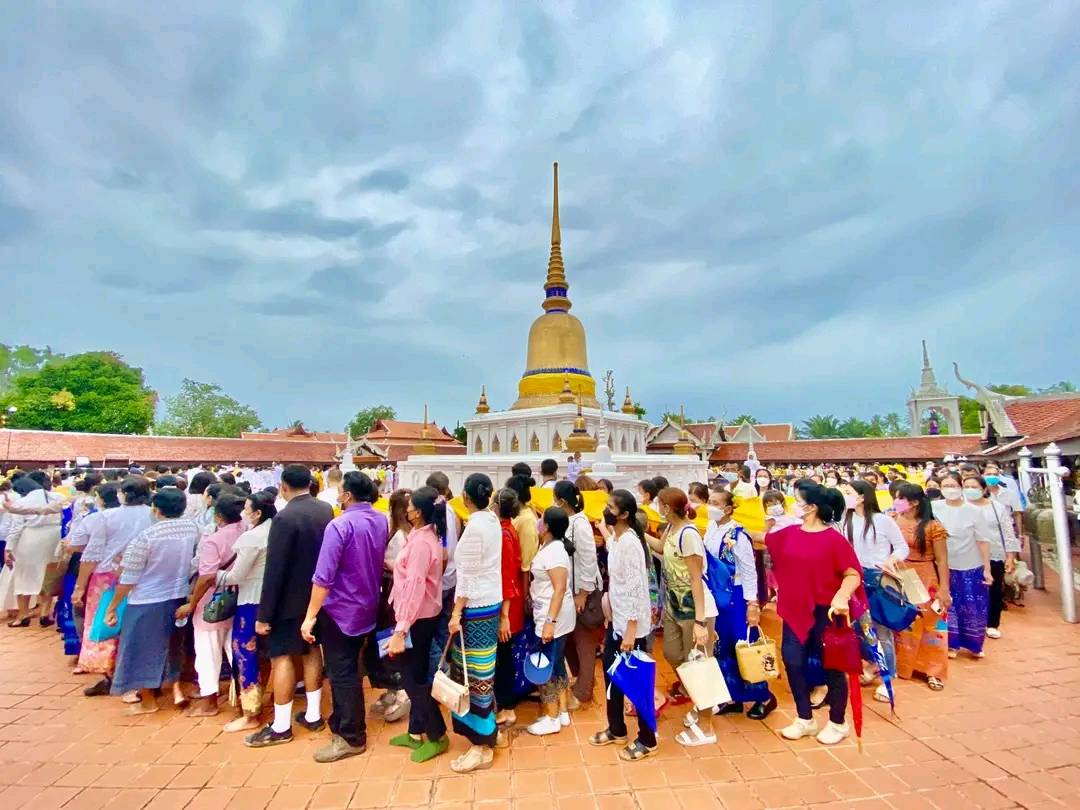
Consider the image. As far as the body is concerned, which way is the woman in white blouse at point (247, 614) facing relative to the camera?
to the viewer's left

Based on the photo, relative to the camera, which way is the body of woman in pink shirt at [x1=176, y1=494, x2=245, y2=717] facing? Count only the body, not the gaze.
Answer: to the viewer's left

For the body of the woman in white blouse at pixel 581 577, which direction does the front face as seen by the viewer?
to the viewer's left

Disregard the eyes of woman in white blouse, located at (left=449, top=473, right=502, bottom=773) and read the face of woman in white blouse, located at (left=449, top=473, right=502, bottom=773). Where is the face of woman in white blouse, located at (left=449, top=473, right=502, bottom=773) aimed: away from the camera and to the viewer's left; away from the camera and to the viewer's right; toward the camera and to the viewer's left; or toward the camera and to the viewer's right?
away from the camera and to the viewer's left

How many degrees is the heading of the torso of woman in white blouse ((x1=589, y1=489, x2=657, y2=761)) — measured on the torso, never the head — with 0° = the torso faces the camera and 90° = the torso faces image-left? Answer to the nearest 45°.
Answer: approximately 90°

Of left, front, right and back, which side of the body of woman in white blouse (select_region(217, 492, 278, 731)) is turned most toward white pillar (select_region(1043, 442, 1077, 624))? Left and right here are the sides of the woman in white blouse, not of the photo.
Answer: back

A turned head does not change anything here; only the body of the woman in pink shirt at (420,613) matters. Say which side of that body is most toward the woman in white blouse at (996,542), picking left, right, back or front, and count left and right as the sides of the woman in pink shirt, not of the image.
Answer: back
